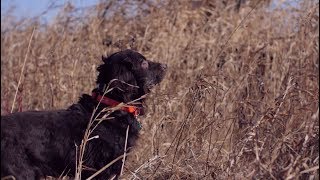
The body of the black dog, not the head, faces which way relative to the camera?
to the viewer's right
